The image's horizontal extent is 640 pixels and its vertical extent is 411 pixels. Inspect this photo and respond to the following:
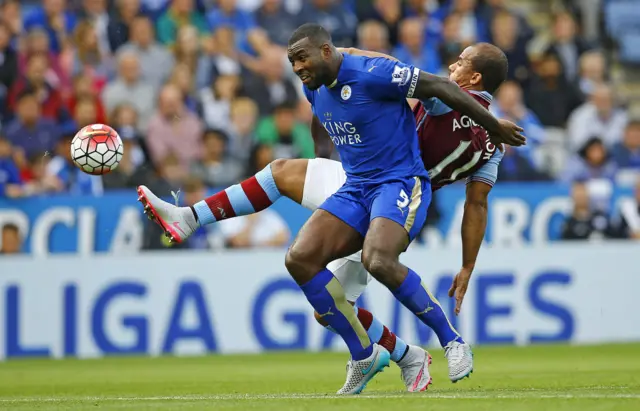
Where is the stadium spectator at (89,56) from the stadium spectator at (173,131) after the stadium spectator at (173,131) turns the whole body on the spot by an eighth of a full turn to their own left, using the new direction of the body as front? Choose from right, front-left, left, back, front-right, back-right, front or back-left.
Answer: back

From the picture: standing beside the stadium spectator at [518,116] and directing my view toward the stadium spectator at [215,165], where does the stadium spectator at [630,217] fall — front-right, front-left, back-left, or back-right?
back-left

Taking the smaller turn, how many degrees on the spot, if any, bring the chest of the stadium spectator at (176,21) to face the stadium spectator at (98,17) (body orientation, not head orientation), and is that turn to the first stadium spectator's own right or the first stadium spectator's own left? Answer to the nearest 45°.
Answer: approximately 90° to the first stadium spectator's own right

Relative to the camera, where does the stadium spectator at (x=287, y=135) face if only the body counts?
toward the camera

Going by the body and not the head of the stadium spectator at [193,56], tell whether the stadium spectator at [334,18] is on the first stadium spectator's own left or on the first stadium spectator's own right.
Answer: on the first stadium spectator's own left

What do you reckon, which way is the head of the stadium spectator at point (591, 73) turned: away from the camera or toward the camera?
toward the camera

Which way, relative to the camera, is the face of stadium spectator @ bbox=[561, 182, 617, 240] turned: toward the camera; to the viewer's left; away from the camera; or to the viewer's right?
toward the camera

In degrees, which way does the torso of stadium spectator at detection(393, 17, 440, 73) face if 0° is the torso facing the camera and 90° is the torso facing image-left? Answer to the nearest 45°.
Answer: approximately 0°

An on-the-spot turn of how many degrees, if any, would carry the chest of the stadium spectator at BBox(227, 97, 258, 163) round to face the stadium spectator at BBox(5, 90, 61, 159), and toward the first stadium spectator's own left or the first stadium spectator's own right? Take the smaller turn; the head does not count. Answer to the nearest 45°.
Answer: approximately 90° to the first stadium spectator's own right

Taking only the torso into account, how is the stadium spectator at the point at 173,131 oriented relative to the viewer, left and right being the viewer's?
facing the viewer

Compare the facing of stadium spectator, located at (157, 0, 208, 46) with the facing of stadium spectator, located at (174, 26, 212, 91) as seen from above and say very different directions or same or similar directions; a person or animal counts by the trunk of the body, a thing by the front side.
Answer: same or similar directions

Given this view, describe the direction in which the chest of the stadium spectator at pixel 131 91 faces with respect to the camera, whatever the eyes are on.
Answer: toward the camera

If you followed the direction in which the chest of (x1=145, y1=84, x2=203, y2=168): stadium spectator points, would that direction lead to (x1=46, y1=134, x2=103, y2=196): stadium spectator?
no

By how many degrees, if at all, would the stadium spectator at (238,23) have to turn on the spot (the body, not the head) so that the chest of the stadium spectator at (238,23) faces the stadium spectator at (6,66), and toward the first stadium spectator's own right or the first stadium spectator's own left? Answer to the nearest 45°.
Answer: approximately 90° to the first stadium spectator's own right

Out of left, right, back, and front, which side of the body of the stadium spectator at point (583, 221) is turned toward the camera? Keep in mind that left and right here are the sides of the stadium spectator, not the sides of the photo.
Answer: front
